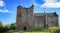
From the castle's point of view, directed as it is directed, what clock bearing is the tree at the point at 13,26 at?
The tree is roughly at 3 o'clock from the castle.

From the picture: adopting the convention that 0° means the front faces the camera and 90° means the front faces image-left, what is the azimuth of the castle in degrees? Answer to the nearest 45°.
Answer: approximately 0°

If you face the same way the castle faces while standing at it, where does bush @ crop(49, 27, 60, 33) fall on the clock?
The bush is roughly at 11 o'clock from the castle.
